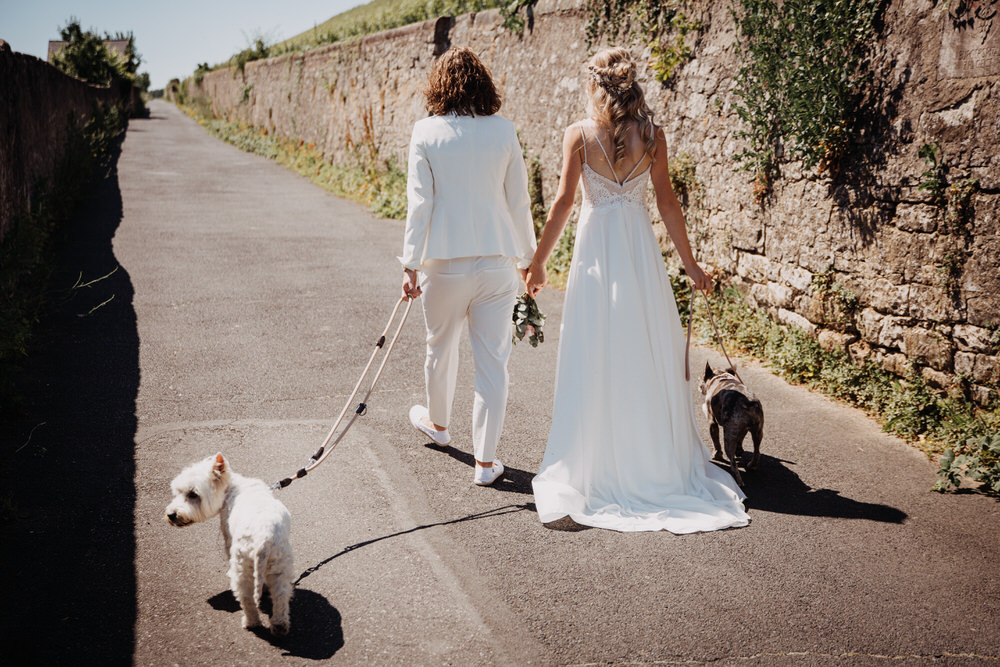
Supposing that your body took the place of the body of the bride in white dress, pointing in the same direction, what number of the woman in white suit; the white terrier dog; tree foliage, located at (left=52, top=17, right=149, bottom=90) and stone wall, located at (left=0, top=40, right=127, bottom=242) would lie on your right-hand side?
0

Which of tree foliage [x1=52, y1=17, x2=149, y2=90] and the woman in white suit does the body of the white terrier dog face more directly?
the tree foliage

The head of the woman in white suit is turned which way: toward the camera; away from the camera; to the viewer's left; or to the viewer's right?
away from the camera

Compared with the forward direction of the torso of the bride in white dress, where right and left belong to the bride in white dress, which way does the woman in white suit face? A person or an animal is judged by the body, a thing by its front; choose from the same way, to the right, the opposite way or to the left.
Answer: the same way

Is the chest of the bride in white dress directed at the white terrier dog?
no

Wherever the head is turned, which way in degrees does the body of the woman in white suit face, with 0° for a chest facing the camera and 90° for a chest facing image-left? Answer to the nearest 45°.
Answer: approximately 180°

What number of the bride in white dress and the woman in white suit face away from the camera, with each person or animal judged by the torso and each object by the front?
2

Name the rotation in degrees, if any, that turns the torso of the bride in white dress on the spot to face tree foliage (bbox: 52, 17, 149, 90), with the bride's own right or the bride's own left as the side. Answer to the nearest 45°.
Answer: approximately 45° to the bride's own left

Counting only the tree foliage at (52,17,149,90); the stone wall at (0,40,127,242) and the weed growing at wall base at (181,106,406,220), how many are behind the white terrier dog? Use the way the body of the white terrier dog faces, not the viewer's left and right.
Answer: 0

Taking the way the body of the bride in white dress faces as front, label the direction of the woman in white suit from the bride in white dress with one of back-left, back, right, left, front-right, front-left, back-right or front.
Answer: left

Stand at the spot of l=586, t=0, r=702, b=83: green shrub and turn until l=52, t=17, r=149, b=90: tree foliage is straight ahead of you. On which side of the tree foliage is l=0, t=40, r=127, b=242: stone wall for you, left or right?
left

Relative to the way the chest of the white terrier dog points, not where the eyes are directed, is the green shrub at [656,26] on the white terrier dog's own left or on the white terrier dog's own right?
on the white terrier dog's own right

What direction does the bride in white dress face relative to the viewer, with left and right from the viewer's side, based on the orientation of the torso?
facing away from the viewer

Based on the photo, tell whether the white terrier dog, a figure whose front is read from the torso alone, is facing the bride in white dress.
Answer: no

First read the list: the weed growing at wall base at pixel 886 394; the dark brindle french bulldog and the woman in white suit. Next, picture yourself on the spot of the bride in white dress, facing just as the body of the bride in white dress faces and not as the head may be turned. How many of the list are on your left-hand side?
1

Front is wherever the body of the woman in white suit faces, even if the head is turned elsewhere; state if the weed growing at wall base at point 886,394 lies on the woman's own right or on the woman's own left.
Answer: on the woman's own right
